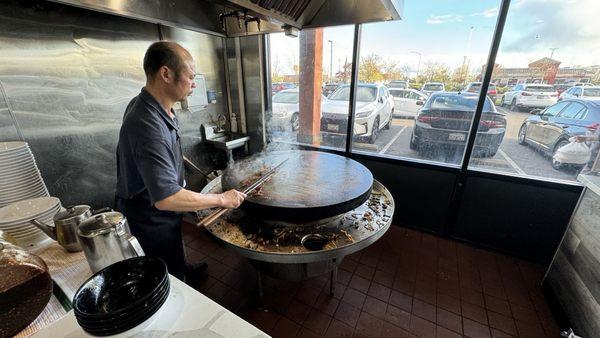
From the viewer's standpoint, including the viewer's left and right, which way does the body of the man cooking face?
facing to the right of the viewer

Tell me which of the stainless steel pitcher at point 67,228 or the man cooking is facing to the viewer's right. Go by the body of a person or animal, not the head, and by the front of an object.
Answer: the man cooking

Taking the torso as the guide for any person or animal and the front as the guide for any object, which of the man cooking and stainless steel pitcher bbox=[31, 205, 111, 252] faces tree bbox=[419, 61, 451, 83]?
the man cooking

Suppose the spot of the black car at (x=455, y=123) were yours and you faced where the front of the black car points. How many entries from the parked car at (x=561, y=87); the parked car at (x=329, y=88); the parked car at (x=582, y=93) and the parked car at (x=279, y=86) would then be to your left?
2

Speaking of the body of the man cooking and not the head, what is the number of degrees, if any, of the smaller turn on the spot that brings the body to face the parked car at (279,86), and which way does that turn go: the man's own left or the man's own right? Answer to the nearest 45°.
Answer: approximately 45° to the man's own left

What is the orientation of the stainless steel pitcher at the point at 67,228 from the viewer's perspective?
to the viewer's left

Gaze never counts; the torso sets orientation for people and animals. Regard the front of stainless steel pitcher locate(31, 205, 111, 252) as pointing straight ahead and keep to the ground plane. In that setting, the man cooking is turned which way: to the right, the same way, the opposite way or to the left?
the opposite way

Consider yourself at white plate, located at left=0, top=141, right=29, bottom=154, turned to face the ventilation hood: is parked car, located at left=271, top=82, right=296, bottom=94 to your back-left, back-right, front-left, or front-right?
front-left

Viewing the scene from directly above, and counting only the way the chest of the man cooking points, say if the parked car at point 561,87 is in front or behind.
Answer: in front

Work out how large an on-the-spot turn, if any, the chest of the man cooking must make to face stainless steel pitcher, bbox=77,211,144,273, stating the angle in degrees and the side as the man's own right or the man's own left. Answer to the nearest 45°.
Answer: approximately 135° to the man's own right

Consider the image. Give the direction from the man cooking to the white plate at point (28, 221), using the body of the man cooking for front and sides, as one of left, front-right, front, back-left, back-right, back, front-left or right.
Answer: back

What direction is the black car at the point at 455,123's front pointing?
away from the camera

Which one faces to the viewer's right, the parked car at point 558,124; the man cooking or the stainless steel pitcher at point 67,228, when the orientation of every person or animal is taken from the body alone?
the man cooking

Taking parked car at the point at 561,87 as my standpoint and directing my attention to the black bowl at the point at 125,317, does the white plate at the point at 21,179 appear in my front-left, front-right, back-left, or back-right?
front-right

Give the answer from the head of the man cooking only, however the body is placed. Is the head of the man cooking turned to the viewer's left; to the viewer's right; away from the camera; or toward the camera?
to the viewer's right

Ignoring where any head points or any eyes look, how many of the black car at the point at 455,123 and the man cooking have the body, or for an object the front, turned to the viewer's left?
0
